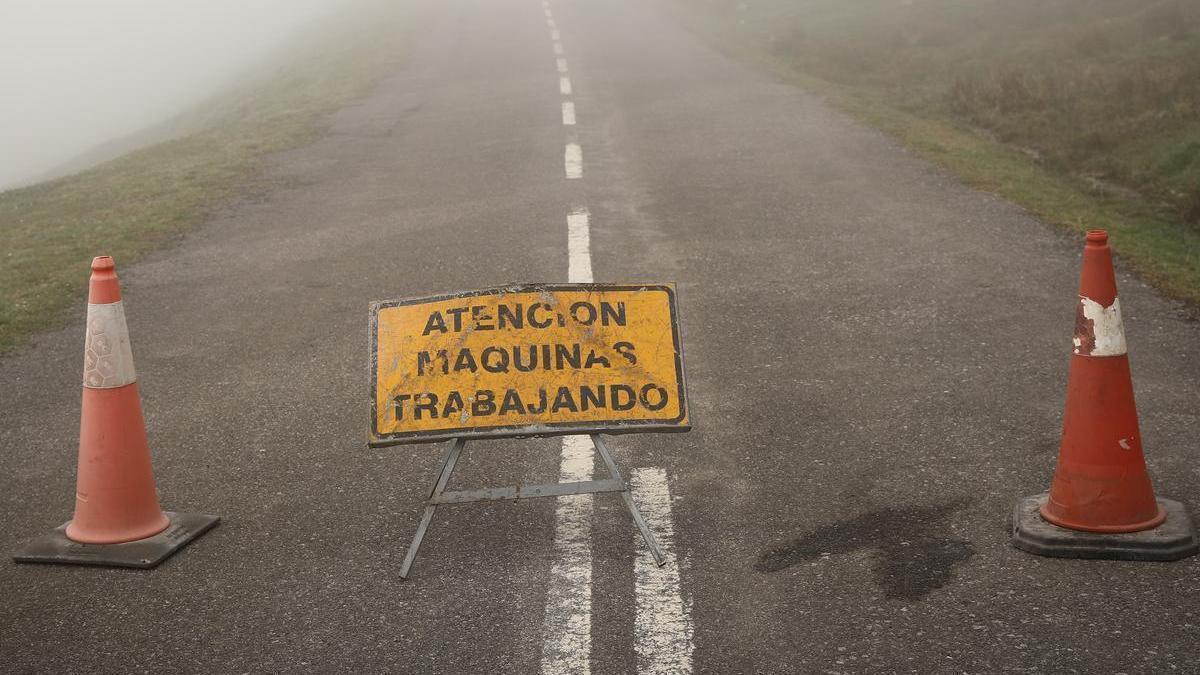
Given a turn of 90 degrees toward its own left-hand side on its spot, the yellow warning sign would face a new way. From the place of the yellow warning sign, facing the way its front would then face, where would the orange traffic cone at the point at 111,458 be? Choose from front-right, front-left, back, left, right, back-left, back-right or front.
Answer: back

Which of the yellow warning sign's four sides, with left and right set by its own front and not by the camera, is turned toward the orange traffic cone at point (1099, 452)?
left

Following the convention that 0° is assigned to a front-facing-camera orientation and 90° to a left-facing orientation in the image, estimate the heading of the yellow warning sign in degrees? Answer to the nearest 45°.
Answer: approximately 0°
